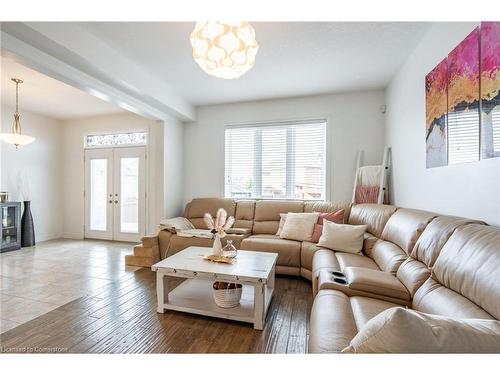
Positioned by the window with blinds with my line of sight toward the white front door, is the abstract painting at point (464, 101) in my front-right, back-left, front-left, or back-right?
back-left

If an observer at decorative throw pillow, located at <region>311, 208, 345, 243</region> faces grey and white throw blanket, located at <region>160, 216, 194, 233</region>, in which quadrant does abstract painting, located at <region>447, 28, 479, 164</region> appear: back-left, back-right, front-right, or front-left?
back-left

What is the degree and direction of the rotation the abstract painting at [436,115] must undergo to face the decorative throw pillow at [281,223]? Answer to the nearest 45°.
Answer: approximately 45° to its right

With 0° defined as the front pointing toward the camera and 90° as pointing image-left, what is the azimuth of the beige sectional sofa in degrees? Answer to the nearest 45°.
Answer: approximately 45°

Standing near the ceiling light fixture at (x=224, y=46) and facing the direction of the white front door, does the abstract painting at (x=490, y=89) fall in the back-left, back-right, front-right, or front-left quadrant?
back-right

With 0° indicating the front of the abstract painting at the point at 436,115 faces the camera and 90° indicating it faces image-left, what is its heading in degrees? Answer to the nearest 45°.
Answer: approximately 45°
